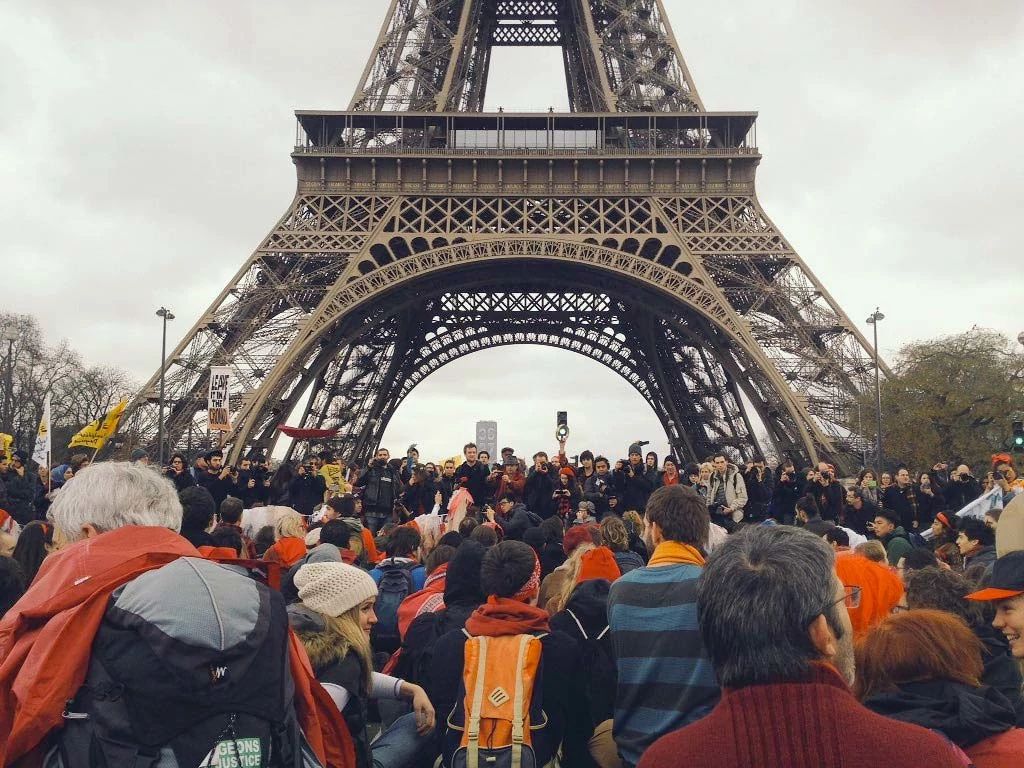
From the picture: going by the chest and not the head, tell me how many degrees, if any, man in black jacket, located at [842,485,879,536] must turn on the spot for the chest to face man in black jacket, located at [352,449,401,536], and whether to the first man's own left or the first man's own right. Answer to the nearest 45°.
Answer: approximately 45° to the first man's own right

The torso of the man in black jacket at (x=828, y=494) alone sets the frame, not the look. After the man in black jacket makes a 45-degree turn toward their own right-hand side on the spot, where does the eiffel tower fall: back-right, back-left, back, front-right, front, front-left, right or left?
right

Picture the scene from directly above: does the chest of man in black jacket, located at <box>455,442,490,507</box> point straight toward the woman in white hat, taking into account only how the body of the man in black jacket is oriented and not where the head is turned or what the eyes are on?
yes

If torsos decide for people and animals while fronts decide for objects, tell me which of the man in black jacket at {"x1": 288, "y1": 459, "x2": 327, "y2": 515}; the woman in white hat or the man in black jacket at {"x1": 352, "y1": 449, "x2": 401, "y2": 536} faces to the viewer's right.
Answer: the woman in white hat

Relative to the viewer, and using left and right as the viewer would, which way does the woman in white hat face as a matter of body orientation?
facing to the right of the viewer

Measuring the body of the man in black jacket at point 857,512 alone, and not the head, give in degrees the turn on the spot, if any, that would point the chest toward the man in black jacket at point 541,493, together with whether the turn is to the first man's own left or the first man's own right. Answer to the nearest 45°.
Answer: approximately 45° to the first man's own right

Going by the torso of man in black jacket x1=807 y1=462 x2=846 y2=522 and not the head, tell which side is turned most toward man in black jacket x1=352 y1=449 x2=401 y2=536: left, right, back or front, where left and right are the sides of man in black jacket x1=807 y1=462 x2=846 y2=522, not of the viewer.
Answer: right

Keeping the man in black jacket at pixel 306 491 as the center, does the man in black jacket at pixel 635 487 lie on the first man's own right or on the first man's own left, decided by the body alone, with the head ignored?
on the first man's own left

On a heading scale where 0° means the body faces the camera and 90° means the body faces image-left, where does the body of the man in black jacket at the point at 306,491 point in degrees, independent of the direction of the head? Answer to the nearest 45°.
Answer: approximately 0°

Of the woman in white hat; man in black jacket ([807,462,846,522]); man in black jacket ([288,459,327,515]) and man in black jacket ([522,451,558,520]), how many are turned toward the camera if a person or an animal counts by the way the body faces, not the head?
3

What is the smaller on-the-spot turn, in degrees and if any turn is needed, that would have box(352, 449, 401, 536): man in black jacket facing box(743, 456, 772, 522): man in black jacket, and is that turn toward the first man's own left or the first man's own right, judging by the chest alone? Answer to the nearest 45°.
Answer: approximately 90° to the first man's own left
